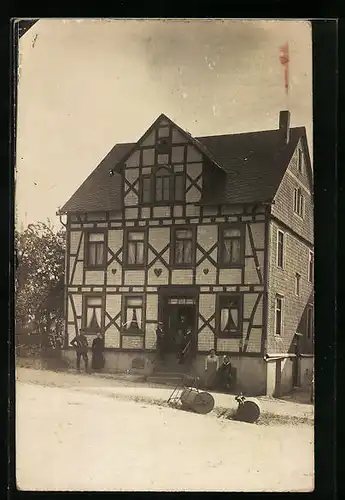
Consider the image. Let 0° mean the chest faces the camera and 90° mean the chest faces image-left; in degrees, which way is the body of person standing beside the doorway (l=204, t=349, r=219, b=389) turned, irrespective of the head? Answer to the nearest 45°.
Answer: approximately 0°
